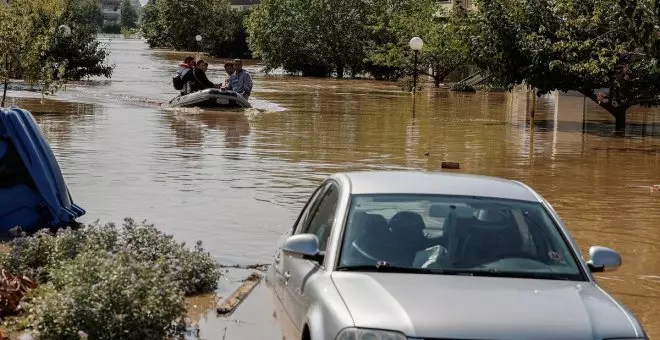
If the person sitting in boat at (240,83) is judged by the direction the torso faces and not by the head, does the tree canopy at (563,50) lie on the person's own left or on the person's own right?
on the person's own left

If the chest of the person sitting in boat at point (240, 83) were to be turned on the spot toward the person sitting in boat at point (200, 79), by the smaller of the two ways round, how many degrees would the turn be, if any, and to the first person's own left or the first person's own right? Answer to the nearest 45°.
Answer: approximately 45° to the first person's own right

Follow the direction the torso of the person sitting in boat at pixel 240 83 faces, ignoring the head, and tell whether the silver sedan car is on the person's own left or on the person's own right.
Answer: on the person's own left

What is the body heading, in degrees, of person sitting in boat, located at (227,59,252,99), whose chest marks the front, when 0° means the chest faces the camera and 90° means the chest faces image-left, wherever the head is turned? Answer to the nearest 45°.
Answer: approximately 45°

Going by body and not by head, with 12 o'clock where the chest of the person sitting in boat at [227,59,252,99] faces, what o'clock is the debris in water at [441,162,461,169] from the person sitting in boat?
The debris in water is roughly at 10 o'clock from the person sitting in boat.

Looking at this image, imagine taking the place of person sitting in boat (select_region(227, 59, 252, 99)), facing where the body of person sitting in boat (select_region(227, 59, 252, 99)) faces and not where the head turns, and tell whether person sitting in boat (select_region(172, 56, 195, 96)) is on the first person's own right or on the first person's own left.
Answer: on the first person's own right
